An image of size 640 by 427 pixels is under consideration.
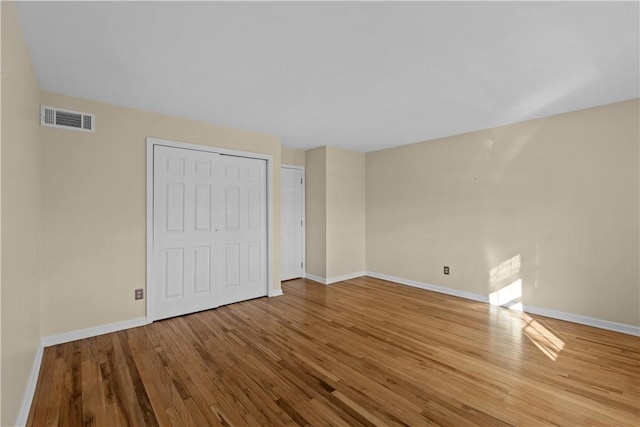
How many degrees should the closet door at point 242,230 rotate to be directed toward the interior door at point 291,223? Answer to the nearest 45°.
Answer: approximately 90° to its left

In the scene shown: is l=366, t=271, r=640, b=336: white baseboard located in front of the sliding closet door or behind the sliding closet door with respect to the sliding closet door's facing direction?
in front

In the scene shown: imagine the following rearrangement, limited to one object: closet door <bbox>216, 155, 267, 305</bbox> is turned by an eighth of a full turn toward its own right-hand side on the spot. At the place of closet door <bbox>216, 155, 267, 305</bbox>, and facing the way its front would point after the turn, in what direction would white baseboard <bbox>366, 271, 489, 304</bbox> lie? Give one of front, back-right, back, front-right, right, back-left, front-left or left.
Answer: left

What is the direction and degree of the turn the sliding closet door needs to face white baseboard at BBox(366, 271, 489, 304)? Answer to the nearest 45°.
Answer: approximately 45° to its left

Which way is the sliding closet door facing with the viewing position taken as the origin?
facing the viewer and to the right of the viewer

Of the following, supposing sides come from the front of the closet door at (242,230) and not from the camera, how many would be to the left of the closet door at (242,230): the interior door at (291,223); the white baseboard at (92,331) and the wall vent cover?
1

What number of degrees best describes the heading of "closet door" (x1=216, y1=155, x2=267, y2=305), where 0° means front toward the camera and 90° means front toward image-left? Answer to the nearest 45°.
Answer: approximately 315°

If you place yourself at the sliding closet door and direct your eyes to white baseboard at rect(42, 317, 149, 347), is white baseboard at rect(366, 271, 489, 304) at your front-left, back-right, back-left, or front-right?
back-left
